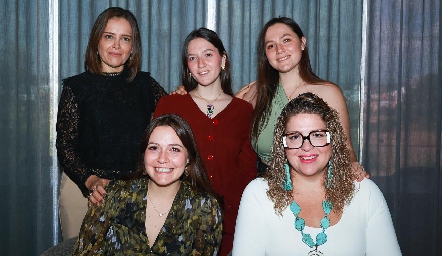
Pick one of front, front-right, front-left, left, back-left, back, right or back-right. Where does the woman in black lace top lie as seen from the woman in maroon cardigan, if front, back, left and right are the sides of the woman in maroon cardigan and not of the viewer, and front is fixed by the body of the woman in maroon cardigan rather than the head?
right

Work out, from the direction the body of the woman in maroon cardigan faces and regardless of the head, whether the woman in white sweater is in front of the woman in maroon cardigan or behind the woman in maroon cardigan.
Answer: in front

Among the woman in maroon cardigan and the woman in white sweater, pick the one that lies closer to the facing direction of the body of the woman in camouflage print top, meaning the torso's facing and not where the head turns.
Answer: the woman in white sweater
